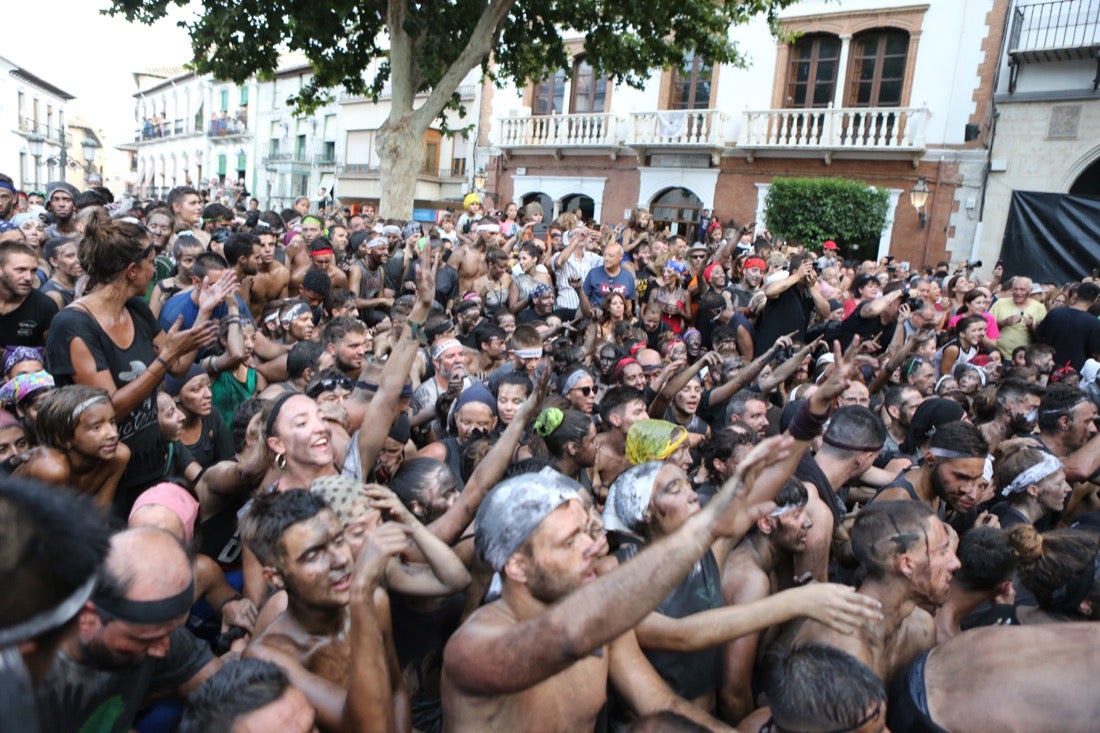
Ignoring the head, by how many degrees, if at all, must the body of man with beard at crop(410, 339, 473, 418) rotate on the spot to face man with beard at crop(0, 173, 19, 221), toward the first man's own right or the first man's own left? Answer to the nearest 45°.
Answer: approximately 180°

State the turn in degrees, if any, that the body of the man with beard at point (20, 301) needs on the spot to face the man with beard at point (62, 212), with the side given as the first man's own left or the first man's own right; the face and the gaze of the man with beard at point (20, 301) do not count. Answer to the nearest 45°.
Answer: approximately 135° to the first man's own left

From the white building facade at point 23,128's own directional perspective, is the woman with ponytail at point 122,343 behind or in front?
in front

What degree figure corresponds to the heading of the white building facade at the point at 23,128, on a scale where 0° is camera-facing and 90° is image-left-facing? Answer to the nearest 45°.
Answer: approximately 315°

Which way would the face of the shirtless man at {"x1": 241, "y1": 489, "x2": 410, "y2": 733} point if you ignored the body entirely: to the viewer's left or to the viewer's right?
to the viewer's right

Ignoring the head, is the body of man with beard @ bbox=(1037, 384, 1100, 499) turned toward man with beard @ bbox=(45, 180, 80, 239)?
no

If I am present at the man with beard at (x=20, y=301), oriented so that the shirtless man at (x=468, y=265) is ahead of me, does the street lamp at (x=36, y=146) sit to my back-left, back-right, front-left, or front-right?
front-left

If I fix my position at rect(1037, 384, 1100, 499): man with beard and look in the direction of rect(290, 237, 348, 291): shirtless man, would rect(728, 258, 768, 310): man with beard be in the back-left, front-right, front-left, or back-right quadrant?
front-right

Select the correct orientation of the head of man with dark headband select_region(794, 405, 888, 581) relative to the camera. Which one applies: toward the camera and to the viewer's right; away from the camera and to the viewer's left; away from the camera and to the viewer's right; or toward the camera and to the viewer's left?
away from the camera and to the viewer's right

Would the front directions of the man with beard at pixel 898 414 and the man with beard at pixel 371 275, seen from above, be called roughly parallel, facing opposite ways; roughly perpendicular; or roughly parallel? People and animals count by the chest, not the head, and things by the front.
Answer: roughly parallel

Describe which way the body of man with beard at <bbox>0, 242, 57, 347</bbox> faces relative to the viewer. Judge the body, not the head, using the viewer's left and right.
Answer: facing the viewer and to the right of the viewer

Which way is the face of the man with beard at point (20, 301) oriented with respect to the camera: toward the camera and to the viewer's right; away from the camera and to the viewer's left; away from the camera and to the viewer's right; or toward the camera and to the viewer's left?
toward the camera and to the viewer's right

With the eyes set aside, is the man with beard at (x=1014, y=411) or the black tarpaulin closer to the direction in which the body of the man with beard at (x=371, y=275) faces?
the man with beard

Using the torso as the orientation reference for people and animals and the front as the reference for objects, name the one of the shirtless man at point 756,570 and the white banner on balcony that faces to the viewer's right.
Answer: the shirtless man

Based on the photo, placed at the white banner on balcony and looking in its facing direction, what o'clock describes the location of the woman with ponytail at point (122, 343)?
The woman with ponytail is roughly at 12 o'clock from the white banner on balcony.

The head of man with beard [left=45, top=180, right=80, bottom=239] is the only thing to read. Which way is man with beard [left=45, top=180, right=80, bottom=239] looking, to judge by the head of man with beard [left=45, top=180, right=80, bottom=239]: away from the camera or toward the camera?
toward the camera
